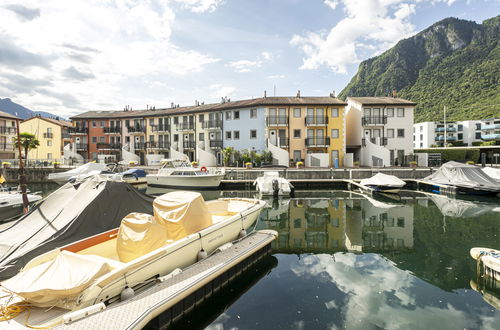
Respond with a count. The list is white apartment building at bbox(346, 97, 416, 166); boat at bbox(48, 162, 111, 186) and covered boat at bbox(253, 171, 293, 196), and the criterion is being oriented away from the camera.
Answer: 1

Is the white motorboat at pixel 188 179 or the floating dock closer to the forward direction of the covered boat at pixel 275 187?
the white motorboat

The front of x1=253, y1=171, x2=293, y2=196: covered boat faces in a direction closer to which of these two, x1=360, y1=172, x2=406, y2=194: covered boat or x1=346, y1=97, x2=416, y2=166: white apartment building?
the white apartment building

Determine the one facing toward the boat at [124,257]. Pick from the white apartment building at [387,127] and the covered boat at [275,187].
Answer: the white apartment building

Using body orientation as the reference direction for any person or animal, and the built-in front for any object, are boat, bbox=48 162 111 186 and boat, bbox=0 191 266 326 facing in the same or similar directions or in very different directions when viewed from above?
very different directions

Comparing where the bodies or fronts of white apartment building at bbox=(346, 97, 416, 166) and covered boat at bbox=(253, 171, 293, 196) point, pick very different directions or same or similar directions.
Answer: very different directions

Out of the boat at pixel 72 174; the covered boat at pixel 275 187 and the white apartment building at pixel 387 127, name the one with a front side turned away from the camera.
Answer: the covered boat

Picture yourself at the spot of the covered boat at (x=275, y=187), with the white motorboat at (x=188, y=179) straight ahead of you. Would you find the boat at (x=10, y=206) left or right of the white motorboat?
left

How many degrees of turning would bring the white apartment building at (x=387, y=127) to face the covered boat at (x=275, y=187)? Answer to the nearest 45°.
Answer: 0° — it already faces it
